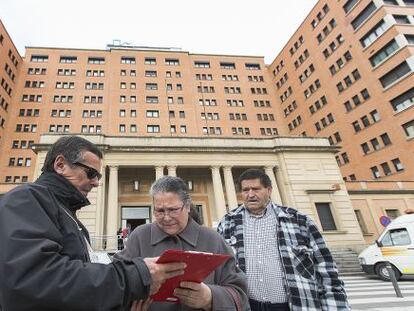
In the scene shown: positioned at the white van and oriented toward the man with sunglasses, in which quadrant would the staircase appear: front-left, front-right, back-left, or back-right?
back-right

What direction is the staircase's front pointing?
toward the camera

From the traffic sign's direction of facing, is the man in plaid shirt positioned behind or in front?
in front

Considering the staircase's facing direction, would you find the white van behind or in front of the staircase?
in front

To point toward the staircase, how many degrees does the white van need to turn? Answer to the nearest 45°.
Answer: approximately 45° to its right

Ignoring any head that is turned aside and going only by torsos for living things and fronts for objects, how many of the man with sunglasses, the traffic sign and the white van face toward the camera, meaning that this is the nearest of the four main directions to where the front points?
1

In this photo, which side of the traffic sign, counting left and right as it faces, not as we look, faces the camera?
front

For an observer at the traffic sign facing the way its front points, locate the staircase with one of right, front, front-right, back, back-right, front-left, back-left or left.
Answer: back-right

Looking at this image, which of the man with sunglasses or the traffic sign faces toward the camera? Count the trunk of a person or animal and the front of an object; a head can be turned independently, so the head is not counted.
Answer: the traffic sign

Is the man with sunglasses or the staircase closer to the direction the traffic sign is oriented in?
the man with sunglasses

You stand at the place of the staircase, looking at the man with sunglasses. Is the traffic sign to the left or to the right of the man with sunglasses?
left

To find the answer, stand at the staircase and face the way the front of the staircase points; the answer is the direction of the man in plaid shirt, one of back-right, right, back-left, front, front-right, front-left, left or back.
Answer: front

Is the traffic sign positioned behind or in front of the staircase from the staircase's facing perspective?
in front

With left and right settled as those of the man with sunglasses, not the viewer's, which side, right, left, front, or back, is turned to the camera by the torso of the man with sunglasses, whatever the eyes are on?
right

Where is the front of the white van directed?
to the viewer's left
